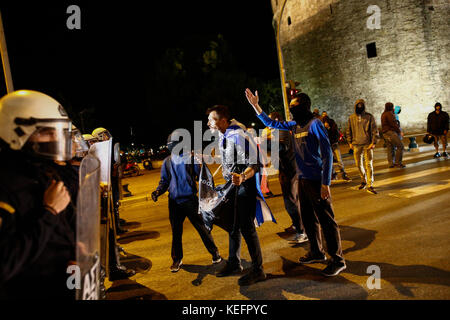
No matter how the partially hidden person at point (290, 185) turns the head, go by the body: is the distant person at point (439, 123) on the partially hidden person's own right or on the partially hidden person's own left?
on the partially hidden person's own right

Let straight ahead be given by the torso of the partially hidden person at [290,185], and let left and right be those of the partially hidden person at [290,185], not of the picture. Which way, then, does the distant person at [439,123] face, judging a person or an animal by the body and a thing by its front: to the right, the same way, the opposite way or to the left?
to the left

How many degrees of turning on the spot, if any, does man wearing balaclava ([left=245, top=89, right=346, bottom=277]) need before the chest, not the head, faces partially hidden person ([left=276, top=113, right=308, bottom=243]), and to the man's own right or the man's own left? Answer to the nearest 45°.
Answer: approximately 135° to the man's own right

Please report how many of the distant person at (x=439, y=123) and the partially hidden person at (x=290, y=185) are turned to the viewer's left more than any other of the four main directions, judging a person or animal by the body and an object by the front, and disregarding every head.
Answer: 1

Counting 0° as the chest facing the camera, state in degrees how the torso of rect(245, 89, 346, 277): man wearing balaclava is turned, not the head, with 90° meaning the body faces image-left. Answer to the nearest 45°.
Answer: approximately 45°

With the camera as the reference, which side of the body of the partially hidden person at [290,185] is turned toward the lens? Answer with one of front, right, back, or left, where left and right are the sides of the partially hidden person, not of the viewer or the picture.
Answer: left

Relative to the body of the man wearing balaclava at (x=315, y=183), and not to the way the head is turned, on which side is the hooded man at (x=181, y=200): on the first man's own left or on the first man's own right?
on the first man's own right

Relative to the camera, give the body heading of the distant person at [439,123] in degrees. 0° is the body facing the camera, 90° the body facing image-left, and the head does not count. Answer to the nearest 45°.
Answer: approximately 0°

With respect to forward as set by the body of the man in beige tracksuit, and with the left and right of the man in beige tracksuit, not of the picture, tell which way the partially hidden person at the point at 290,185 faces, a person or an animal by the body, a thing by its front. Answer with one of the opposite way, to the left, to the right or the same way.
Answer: to the right

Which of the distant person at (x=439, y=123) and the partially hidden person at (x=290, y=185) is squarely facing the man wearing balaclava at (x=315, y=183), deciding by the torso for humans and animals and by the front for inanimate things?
the distant person at (x=439, y=123)
